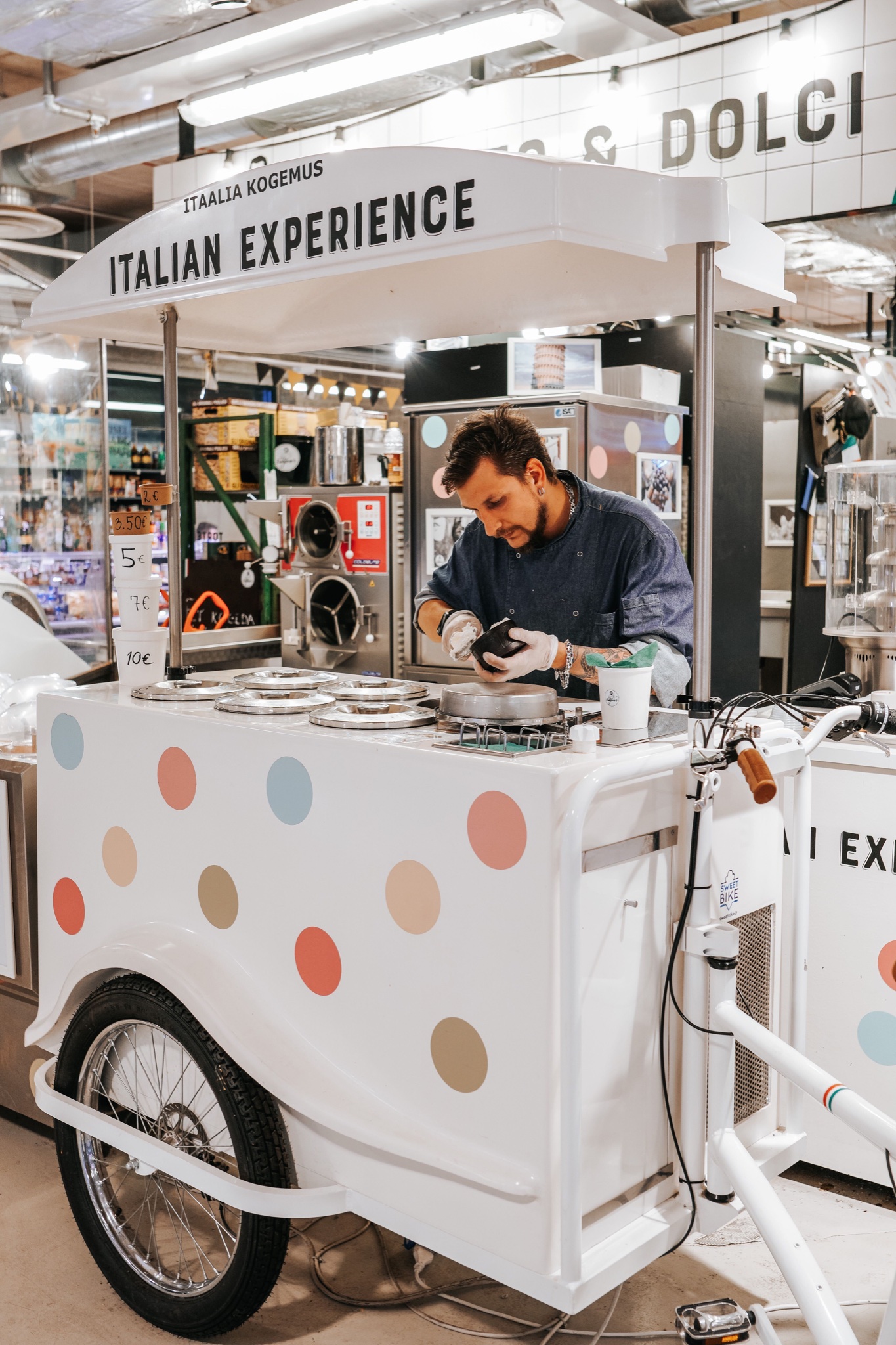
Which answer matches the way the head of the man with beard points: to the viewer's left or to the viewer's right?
to the viewer's left

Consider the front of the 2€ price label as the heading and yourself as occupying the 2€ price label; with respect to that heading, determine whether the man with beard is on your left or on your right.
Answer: on your left

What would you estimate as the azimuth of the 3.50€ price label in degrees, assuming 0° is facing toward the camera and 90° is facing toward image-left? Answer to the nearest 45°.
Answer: approximately 0°

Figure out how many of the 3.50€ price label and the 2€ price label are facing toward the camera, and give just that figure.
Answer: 2

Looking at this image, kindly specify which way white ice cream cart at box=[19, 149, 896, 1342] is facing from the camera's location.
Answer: facing away from the viewer and to the left of the viewer

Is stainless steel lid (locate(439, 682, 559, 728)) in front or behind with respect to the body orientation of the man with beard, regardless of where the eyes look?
in front

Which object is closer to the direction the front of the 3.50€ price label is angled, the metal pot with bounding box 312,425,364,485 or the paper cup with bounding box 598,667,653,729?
the paper cup

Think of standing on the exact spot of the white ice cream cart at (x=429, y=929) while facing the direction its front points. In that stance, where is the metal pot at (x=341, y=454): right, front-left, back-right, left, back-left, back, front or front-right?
front-right

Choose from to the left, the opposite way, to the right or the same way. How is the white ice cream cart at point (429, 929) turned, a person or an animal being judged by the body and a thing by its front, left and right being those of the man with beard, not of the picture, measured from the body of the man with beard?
to the right
